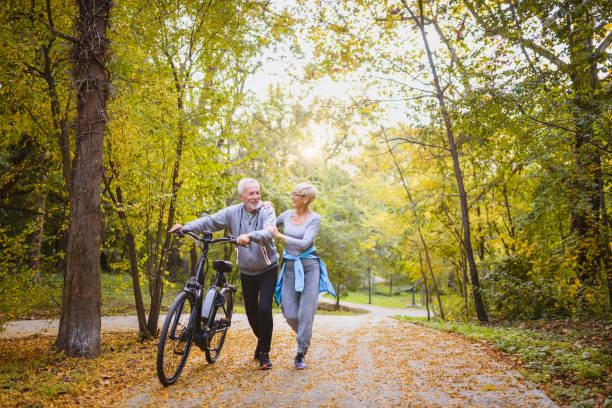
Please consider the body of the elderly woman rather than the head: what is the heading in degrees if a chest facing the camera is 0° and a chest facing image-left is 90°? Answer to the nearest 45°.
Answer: approximately 0°

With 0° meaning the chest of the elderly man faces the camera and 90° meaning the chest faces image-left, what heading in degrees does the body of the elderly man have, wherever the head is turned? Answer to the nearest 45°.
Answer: approximately 0°

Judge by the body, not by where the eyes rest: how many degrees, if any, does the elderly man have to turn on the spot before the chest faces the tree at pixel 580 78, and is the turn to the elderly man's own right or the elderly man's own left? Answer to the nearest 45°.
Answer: approximately 90° to the elderly man's own left

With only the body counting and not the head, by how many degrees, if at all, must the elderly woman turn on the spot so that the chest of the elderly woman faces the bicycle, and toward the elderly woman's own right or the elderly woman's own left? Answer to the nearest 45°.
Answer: approximately 45° to the elderly woman's own right

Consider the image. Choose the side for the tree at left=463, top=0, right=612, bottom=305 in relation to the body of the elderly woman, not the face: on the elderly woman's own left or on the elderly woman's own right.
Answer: on the elderly woman's own left

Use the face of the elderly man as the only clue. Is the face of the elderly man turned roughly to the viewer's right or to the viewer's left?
to the viewer's right

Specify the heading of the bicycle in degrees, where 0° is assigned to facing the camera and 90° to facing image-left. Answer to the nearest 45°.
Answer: approximately 45°
